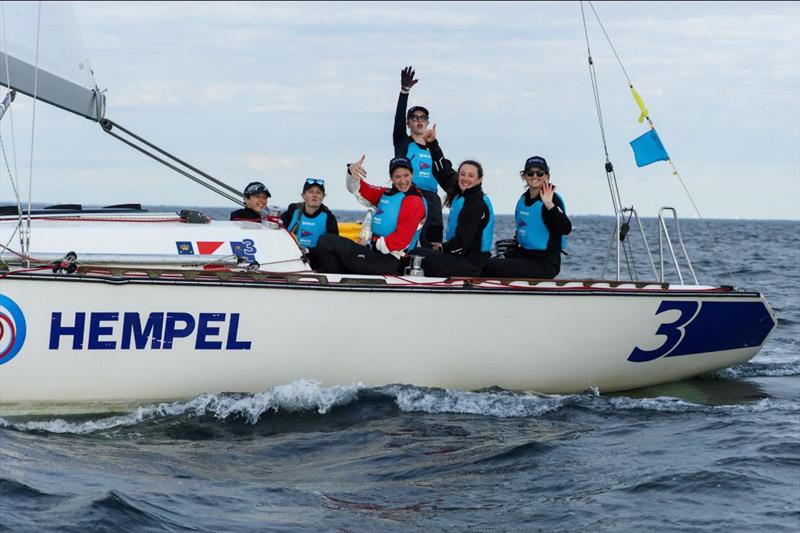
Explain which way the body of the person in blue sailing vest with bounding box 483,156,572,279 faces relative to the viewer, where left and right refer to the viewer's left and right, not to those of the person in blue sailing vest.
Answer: facing the viewer and to the left of the viewer

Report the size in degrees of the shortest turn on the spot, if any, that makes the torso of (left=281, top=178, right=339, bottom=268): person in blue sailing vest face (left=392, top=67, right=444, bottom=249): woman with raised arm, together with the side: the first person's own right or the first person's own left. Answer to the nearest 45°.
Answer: approximately 135° to the first person's own left

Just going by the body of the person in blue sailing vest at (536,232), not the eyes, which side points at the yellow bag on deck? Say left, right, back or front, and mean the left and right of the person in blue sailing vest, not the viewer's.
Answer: right

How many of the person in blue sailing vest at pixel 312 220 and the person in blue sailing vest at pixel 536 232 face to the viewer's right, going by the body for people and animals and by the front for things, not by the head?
0

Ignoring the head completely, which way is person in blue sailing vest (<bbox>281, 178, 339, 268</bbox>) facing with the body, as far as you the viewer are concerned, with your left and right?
facing the viewer

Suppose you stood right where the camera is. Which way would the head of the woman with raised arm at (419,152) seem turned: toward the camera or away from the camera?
toward the camera

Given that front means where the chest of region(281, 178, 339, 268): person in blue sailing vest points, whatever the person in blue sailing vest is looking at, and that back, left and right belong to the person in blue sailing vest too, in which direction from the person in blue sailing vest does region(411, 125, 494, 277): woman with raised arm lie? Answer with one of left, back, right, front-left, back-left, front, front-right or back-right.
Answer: left

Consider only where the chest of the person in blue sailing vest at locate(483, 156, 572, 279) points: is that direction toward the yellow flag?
no

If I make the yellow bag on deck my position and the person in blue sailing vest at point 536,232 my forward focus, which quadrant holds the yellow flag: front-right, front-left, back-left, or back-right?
front-left

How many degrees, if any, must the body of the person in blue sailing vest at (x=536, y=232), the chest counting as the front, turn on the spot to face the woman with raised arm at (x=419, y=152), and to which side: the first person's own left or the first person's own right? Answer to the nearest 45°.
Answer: approximately 90° to the first person's own right
